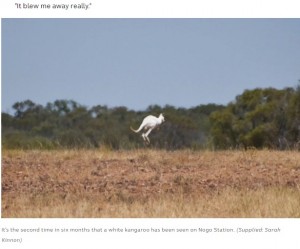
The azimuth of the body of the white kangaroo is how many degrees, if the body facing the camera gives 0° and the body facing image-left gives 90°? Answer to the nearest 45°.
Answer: approximately 270°
